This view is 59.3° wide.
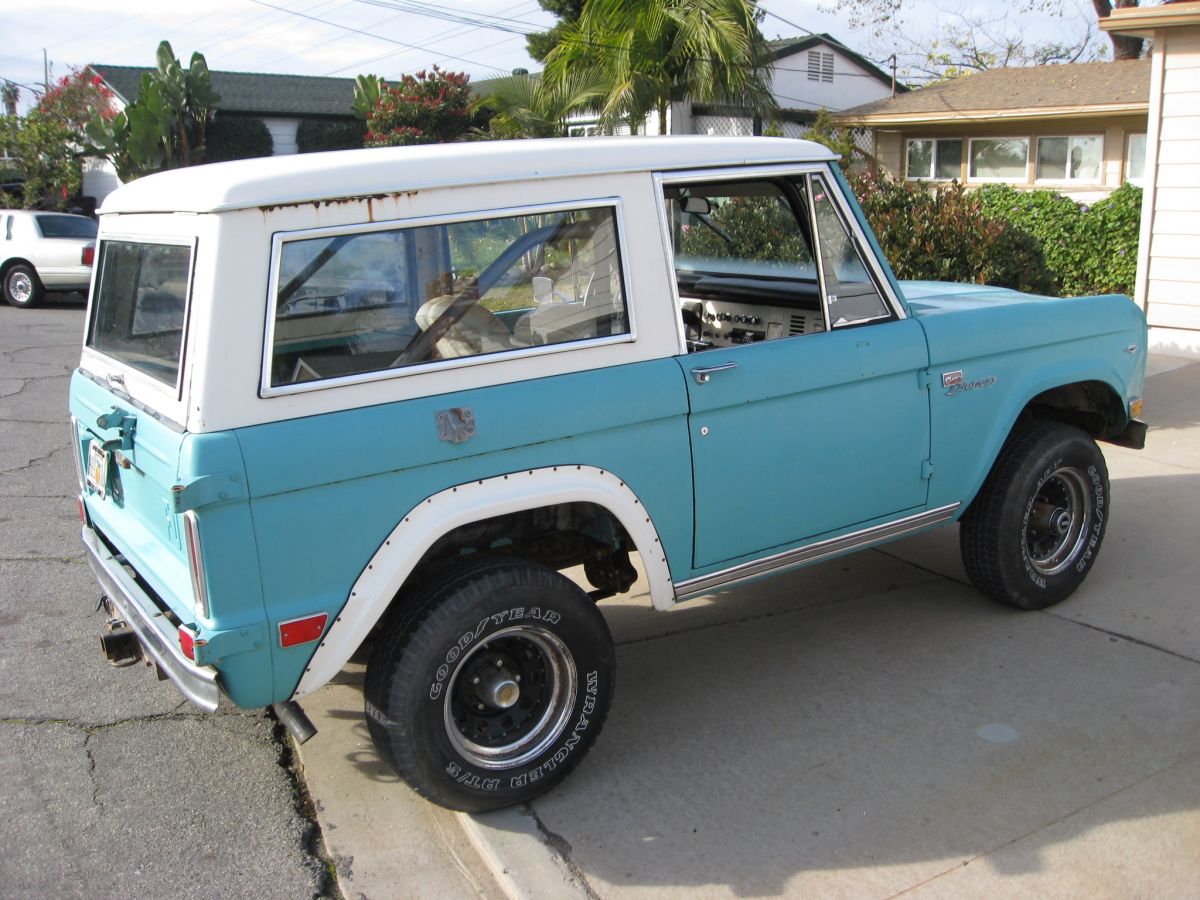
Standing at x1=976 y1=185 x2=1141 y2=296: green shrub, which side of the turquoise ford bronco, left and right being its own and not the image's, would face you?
front

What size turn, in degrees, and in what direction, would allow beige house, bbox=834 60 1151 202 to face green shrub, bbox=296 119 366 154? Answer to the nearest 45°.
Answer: approximately 135° to its right

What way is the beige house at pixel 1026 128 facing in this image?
toward the camera

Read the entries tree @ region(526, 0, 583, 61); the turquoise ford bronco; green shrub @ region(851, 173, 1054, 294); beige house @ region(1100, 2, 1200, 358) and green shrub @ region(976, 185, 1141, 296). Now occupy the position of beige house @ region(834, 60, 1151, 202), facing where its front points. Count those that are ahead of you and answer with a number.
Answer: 4

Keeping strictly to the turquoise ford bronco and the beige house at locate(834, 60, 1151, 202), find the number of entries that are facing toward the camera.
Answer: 1

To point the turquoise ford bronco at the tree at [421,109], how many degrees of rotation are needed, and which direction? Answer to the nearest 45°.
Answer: approximately 45° to its left

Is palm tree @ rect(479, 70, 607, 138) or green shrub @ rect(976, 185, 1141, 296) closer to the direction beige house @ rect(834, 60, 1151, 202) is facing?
the green shrub

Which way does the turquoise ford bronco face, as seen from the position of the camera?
facing away from the viewer and to the right of the viewer

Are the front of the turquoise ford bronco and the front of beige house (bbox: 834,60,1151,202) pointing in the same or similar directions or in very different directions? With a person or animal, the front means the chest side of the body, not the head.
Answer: very different directions

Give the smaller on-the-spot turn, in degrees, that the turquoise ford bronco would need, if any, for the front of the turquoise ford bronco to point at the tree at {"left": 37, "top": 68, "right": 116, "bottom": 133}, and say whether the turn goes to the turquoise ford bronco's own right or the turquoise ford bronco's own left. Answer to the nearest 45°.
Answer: approximately 90° to the turquoise ford bronco's own left

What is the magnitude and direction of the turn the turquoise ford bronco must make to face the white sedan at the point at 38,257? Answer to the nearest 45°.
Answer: approximately 90° to its left

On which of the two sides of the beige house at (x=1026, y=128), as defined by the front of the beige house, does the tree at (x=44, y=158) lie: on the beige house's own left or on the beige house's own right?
on the beige house's own right

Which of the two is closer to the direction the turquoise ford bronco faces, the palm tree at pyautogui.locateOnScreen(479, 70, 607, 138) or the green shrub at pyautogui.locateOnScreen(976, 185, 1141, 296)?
the green shrub

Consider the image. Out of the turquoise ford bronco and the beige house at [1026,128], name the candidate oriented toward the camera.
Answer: the beige house

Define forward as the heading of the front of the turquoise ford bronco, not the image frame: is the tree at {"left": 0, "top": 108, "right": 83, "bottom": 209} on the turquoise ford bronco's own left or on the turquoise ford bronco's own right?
on the turquoise ford bronco's own left

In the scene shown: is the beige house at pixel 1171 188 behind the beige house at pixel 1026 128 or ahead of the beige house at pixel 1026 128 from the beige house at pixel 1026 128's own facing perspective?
ahead

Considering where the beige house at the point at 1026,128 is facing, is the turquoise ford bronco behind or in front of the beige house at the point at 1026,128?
in front
